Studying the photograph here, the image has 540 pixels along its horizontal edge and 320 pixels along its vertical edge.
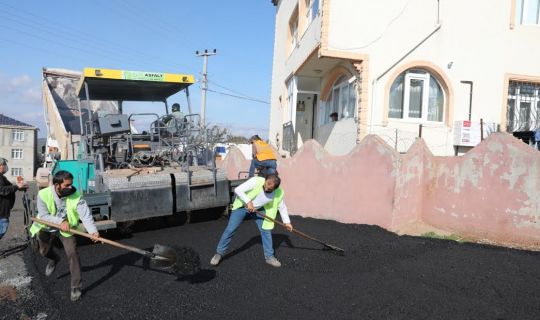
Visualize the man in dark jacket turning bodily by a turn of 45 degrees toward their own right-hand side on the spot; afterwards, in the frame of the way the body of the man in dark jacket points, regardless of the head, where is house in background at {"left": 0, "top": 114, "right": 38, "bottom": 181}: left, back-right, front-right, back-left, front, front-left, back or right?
back-left

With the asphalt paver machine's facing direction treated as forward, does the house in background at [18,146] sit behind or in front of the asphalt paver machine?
in front

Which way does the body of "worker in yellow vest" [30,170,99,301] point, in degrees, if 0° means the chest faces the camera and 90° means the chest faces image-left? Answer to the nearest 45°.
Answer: approximately 315°

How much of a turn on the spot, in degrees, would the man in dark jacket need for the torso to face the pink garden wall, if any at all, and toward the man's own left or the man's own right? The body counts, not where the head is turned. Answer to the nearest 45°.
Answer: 0° — they already face it

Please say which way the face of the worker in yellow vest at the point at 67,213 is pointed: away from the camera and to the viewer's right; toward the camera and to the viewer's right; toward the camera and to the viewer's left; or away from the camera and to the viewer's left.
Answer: toward the camera and to the viewer's right

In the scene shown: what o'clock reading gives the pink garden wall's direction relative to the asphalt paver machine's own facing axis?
The pink garden wall is roughly at 5 o'clock from the asphalt paver machine.

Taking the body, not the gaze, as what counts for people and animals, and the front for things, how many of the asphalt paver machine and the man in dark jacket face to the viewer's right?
1

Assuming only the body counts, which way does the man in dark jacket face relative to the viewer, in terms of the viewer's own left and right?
facing to the right of the viewer

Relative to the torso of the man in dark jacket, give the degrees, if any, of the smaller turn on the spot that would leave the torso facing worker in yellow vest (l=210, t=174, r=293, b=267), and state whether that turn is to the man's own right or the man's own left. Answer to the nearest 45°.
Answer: approximately 45° to the man's own right
